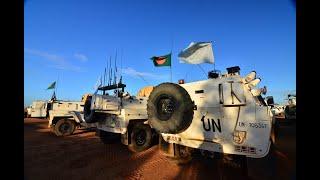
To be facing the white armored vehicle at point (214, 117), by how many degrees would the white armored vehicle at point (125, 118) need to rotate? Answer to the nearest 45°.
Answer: approximately 90° to its right

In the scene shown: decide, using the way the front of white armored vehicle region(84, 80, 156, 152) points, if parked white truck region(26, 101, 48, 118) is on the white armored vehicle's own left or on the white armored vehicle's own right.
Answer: on the white armored vehicle's own left

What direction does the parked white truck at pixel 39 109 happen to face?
to the viewer's left
